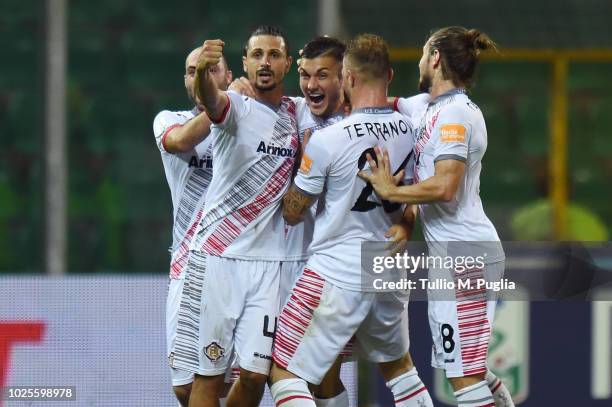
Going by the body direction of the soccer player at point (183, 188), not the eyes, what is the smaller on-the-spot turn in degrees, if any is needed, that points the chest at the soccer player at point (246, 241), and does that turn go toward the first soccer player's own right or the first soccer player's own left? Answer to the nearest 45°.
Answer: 0° — they already face them

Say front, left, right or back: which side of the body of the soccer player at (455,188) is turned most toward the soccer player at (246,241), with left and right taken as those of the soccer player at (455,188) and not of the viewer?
front

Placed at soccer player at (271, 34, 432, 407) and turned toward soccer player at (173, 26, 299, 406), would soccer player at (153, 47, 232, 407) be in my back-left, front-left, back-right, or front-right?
front-right

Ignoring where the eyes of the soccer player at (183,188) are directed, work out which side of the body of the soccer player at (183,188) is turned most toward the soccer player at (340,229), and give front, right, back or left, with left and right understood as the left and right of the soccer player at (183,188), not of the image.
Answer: front

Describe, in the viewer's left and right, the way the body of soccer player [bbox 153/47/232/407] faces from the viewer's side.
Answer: facing the viewer and to the right of the viewer

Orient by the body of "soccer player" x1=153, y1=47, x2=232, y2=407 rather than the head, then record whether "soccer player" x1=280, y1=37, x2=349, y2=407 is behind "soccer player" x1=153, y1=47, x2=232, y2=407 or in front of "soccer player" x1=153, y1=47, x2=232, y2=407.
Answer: in front

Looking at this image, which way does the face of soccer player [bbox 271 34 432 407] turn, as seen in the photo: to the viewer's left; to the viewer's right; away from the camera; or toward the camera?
away from the camera

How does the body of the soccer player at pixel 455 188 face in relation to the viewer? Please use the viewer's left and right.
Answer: facing to the left of the viewer

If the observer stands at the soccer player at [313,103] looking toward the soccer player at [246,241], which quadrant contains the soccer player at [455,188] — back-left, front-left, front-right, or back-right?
back-left

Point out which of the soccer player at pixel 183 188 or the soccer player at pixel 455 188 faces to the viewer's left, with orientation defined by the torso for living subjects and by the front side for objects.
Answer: the soccer player at pixel 455 188

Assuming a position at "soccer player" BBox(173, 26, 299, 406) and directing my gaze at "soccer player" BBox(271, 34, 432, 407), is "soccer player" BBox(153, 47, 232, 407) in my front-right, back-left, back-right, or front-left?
back-left

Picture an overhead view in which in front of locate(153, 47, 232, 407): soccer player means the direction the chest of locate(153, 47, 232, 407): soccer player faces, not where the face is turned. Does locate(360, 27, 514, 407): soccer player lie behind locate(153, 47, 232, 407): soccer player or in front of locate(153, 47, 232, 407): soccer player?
in front

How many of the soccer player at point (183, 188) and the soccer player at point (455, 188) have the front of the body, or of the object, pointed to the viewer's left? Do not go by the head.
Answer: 1
